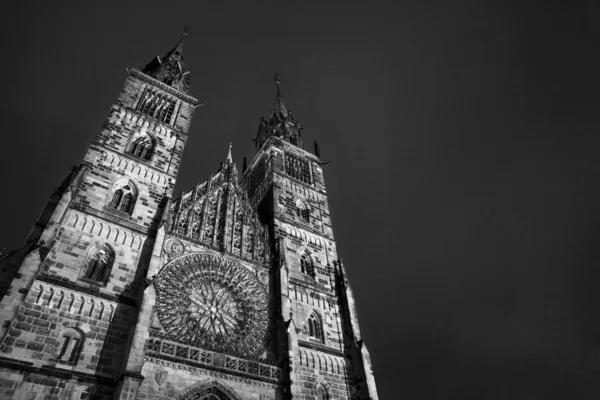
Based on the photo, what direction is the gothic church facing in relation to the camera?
toward the camera
